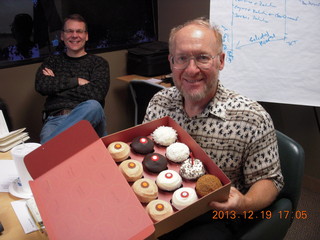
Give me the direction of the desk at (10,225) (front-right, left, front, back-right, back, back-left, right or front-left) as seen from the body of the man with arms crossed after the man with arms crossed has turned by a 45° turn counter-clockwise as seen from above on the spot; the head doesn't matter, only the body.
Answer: front-right

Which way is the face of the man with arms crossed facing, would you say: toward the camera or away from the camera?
toward the camera

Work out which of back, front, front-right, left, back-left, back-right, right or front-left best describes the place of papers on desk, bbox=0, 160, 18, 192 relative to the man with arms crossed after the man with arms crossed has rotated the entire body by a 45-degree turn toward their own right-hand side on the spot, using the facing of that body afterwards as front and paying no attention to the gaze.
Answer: front-left

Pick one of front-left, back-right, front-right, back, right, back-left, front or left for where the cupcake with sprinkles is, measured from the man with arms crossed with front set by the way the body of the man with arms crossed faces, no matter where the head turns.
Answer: front

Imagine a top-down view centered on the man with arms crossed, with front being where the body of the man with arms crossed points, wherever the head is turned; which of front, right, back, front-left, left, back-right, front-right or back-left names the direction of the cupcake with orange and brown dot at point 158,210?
front

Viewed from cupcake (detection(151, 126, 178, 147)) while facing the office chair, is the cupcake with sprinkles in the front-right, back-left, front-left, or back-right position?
front-right

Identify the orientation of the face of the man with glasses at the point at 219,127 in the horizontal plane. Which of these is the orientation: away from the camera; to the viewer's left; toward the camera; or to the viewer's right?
toward the camera

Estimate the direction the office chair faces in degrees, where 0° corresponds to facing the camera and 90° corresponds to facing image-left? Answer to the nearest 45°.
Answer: approximately 45°

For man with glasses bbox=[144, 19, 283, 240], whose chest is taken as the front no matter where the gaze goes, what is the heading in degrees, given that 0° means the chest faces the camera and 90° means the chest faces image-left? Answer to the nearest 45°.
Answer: approximately 45°

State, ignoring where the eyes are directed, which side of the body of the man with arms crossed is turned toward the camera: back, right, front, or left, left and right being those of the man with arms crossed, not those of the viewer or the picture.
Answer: front

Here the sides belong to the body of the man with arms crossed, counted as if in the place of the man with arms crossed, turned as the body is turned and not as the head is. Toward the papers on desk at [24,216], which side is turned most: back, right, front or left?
front

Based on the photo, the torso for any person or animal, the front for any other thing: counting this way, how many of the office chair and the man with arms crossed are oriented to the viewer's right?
0
